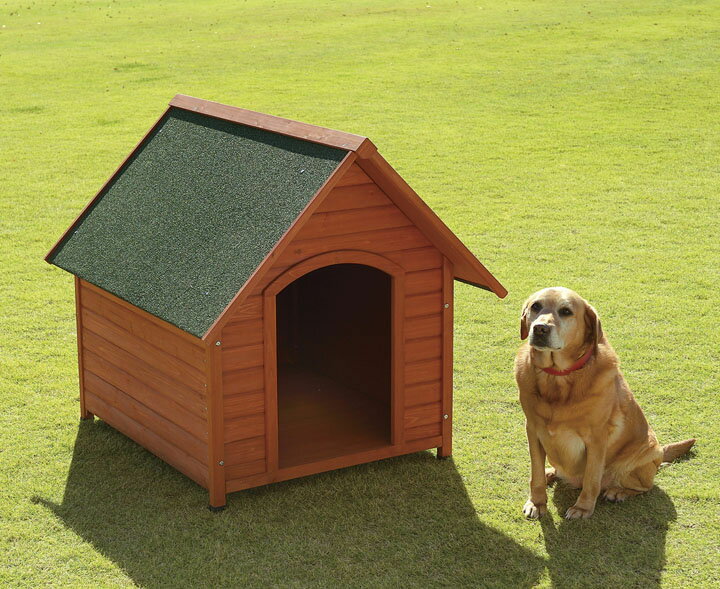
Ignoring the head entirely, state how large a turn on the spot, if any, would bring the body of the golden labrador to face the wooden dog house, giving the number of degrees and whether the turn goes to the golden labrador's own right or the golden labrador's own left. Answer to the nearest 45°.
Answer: approximately 45° to the golden labrador's own right

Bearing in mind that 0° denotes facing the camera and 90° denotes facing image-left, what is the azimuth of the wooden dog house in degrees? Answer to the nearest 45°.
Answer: approximately 315°

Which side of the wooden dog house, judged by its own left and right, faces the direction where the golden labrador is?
front

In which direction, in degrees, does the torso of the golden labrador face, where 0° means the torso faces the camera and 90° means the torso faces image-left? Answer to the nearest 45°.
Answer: approximately 45°

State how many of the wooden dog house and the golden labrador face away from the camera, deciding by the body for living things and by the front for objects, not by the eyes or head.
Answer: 0
